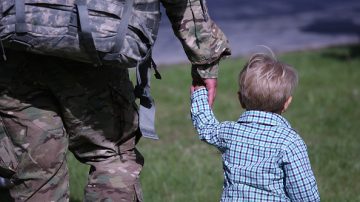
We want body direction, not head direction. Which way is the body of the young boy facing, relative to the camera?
away from the camera

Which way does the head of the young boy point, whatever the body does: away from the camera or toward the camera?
away from the camera

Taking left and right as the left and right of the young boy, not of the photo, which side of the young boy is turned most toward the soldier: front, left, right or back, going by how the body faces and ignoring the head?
left
